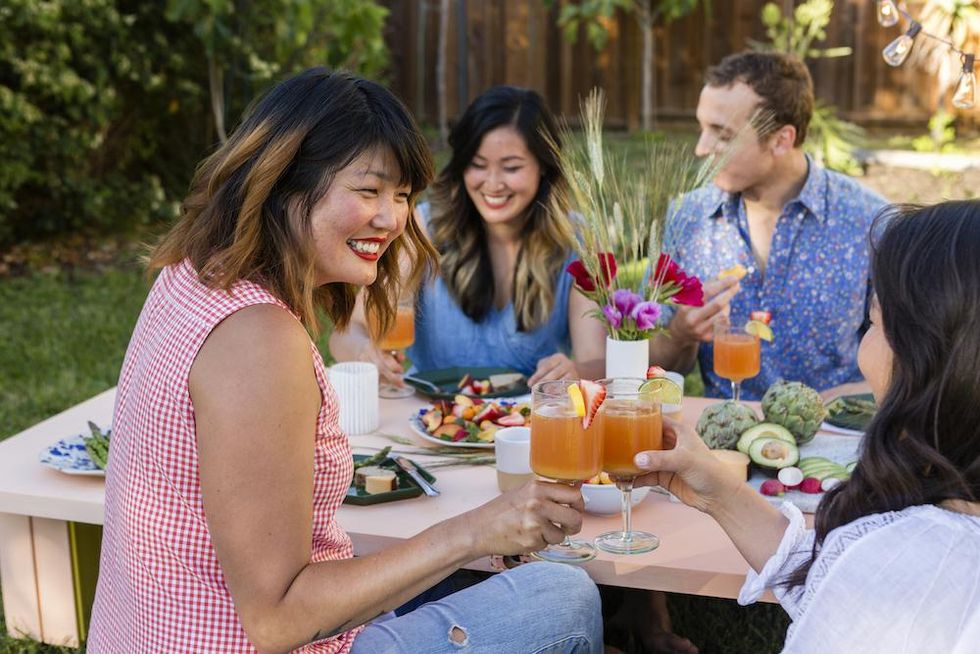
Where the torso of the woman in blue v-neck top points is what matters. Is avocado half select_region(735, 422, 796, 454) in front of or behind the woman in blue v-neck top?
in front

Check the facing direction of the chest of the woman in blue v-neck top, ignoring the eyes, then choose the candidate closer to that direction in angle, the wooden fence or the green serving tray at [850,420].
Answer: the green serving tray

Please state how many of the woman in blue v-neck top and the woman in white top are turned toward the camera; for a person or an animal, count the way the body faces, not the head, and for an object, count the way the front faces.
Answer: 1

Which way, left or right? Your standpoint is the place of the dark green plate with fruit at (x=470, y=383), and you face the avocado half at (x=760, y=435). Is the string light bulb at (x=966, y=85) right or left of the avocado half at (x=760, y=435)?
left

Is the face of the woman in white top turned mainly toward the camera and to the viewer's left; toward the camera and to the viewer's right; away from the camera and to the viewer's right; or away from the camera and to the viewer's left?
away from the camera and to the viewer's left

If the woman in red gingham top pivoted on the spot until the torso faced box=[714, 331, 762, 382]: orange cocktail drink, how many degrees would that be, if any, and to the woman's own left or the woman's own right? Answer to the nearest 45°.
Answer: approximately 45° to the woman's own left

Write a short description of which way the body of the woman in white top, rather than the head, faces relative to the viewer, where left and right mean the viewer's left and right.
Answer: facing away from the viewer and to the left of the viewer

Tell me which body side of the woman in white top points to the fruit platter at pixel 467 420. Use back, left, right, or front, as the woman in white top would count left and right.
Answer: front

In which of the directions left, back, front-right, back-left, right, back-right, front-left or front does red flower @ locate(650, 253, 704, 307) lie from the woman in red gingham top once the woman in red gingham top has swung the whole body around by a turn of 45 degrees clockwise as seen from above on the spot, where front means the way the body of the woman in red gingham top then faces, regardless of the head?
left

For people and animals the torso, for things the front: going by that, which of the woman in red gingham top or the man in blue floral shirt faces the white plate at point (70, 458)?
the man in blue floral shirt

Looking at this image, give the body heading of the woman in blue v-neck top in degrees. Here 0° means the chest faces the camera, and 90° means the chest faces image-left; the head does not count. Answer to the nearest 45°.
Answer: approximately 0°

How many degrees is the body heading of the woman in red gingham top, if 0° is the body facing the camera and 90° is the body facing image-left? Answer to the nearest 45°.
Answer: approximately 270°

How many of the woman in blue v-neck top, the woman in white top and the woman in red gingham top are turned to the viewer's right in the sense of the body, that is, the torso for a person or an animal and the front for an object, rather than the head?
1

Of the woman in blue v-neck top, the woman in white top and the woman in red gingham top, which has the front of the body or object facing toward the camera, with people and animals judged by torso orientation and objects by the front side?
the woman in blue v-neck top
